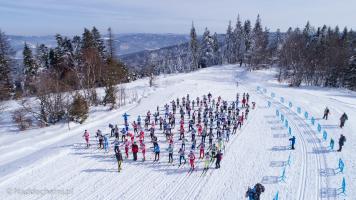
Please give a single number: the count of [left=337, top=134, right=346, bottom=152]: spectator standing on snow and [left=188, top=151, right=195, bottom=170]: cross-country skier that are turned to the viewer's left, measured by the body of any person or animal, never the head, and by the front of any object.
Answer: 1

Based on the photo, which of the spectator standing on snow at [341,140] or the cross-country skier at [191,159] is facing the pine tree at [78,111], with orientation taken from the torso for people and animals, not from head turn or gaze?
the spectator standing on snow

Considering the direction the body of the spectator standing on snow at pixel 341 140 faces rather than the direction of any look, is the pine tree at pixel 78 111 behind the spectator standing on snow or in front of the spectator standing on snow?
in front

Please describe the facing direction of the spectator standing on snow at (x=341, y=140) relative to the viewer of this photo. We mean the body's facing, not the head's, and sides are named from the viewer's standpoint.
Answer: facing to the left of the viewer

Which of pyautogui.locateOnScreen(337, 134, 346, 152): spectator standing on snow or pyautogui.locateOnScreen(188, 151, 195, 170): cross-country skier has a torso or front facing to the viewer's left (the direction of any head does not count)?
the spectator standing on snow

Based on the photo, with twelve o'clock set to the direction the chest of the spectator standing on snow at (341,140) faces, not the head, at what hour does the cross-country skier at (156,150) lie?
The cross-country skier is roughly at 11 o'clock from the spectator standing on snow.

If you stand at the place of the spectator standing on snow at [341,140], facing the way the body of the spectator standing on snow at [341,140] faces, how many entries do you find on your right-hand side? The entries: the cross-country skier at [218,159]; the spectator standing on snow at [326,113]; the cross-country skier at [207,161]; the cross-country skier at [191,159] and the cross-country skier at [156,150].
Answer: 1
